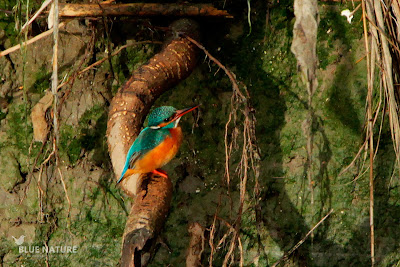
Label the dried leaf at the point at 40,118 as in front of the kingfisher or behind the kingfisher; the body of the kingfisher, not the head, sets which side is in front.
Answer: behind

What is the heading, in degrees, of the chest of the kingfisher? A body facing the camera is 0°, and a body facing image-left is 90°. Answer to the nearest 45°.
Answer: approximately 270°
